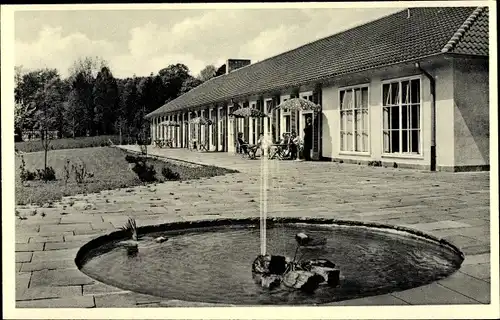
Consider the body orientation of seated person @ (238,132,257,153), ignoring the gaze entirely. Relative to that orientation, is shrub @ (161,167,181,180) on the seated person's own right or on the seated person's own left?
on the seated person's own right

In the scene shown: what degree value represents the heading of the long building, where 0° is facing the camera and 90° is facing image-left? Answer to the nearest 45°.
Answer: approximately 45°

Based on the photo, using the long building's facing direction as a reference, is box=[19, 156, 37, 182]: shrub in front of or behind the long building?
in front
